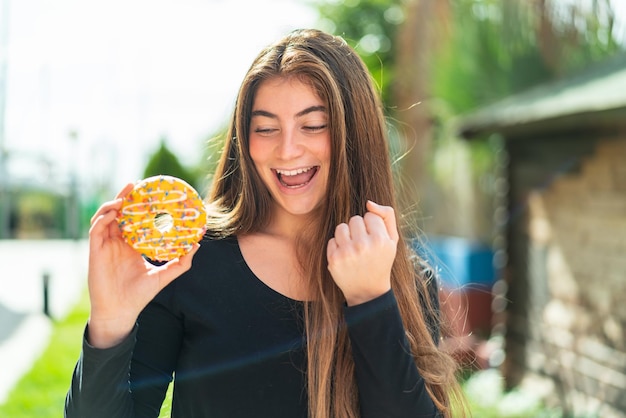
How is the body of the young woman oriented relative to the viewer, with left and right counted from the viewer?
facing the viewer

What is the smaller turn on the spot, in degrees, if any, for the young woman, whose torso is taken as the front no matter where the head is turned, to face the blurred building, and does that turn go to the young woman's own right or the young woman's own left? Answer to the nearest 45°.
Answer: approximately 135° to the young woman's own left
